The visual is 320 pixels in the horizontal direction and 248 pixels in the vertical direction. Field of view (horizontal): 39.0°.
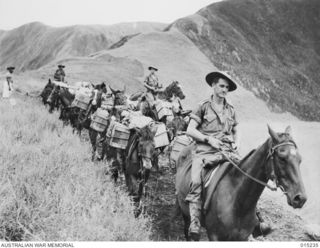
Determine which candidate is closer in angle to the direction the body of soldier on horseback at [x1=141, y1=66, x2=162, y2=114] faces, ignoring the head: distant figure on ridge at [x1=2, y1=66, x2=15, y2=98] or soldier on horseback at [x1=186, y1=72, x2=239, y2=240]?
the soldier on horseback

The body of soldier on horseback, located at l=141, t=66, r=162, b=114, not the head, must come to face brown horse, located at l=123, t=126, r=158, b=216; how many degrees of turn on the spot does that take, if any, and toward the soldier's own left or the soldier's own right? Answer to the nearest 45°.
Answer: approximately 45° to the soldier's own right

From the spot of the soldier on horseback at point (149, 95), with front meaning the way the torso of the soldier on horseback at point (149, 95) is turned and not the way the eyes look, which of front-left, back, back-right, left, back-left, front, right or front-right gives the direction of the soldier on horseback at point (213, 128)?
front-right

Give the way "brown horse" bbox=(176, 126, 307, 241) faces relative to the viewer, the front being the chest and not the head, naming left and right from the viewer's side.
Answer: facing the viewer and to the right of the viewer

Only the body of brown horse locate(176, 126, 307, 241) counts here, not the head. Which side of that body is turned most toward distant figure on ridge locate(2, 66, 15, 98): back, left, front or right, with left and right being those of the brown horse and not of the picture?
back

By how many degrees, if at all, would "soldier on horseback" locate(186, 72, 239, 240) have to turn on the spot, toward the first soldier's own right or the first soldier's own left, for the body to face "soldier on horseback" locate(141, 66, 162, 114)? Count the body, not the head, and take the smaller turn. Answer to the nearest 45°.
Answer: approximately 135° to the first soldier's own left

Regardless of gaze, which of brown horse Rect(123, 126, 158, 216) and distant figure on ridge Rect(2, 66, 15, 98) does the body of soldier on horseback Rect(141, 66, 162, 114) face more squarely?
the brown horse

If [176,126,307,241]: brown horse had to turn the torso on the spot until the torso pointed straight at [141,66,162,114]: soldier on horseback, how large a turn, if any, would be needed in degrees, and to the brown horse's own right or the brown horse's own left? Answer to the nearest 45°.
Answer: approximately 180°

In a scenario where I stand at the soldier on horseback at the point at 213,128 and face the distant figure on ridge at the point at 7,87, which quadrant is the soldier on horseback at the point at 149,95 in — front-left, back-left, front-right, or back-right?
front-right

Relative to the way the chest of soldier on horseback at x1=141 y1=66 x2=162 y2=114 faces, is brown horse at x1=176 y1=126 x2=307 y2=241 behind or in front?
in front

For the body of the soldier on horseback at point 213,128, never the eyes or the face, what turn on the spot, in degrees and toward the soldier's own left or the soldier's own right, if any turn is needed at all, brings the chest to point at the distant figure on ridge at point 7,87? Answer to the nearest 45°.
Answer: approximately 180°
